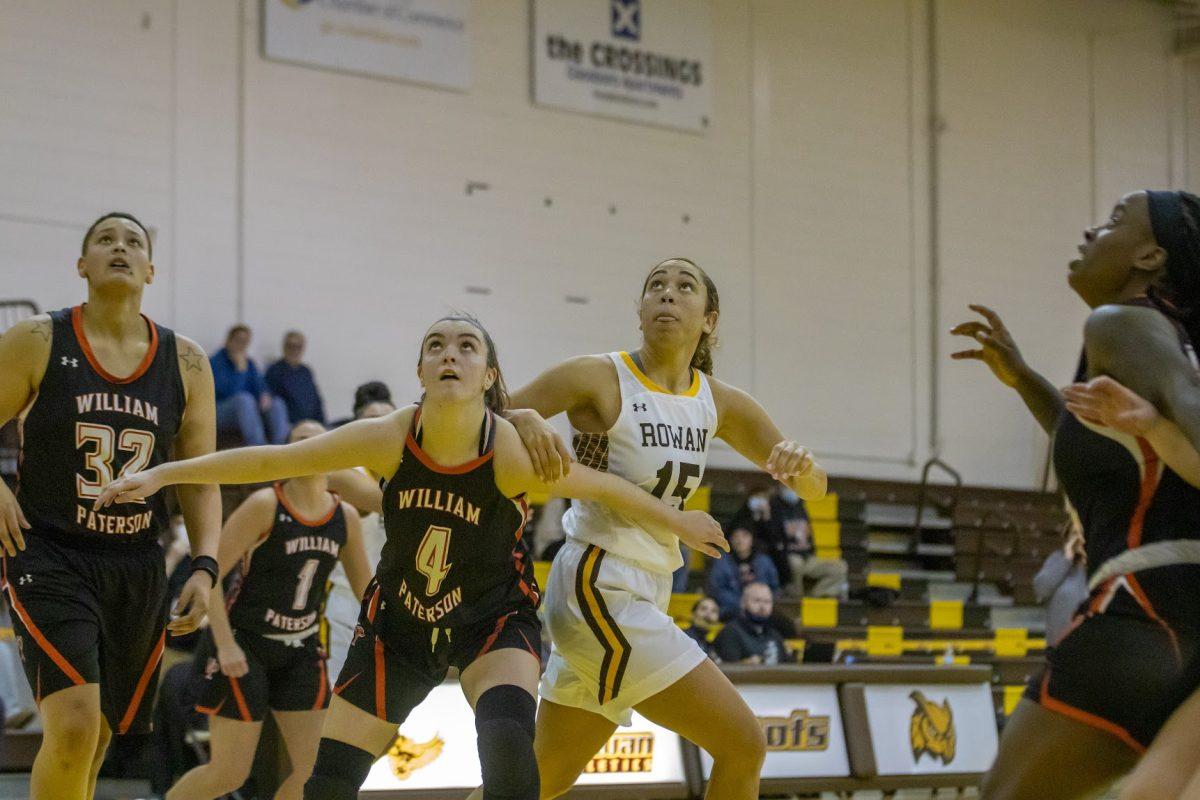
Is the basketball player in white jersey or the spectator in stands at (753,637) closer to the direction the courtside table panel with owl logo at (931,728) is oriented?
the basketball player in white jersey

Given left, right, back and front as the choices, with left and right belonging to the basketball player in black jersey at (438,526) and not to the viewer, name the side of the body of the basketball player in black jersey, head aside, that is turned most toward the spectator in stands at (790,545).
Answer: back

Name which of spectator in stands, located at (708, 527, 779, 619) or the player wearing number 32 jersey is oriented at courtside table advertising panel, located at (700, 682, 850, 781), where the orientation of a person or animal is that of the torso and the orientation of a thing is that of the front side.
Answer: the spectator in stands

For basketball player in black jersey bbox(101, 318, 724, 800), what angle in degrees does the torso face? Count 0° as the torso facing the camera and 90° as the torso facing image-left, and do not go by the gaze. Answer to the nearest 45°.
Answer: approximately 0°

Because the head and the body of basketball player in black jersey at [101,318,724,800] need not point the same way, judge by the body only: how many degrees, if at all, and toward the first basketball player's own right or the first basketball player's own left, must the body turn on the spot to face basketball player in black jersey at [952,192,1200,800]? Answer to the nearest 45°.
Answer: approximately 45° to the first basketball player's own left

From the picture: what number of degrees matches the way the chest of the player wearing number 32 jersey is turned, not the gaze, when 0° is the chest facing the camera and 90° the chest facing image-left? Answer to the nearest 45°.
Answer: approximately 0°

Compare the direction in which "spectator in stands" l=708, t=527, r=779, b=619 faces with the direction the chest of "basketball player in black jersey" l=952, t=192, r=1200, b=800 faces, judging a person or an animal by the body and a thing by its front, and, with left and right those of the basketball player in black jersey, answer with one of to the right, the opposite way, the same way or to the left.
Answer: to the left

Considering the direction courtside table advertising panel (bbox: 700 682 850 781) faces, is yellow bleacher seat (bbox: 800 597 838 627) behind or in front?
behind

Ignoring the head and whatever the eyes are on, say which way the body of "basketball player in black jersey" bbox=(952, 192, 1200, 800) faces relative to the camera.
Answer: to the viewer's left

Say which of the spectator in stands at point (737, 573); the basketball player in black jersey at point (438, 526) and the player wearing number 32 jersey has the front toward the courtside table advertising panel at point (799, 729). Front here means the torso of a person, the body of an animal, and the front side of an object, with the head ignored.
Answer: the spectator in stands

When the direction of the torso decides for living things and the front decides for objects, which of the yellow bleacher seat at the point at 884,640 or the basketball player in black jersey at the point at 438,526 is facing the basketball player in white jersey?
the yellow bleacher seat
